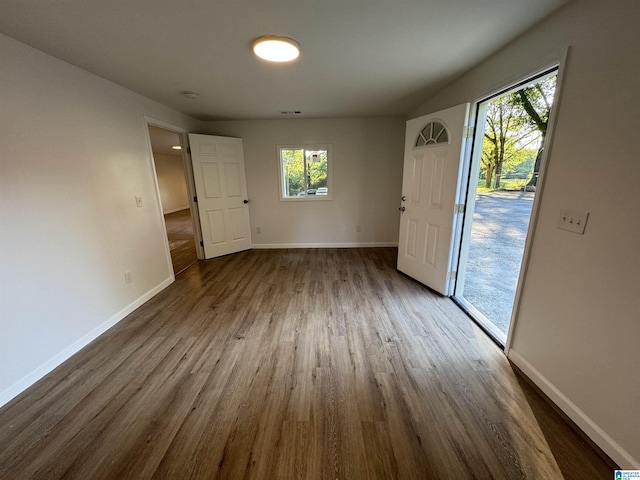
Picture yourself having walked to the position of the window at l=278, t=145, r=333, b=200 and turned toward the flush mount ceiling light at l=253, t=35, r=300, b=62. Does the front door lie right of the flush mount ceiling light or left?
left

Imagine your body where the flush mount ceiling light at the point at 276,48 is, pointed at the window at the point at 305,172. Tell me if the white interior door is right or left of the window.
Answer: left

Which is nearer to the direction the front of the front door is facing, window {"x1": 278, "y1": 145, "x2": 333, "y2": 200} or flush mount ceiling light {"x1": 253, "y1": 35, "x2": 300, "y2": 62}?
the flush mount ceiling light

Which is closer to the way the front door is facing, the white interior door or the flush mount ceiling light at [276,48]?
the flush mount ceiling light

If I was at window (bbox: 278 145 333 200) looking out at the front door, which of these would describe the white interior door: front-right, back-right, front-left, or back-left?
back-right

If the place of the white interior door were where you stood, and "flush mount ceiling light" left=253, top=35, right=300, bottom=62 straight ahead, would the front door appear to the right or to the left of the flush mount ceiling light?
left

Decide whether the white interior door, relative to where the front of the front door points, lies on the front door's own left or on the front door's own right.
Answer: on the front door's own right

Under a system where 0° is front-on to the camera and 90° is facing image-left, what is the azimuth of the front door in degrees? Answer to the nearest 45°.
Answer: approximately 45°

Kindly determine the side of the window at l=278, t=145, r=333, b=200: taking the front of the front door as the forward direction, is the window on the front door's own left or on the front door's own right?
on the front door's own right

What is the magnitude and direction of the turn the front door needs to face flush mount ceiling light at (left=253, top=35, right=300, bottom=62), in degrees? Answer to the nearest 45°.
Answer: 0° — it already faces it
